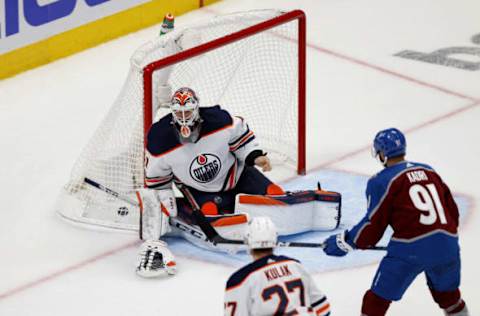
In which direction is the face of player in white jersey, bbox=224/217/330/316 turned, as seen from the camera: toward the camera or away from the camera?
away from the camera

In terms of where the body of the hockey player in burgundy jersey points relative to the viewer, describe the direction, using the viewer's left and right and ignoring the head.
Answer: facing away from the viewer and to the left of the viewer

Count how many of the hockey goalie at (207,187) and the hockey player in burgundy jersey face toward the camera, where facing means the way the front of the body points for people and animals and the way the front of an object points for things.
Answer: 1

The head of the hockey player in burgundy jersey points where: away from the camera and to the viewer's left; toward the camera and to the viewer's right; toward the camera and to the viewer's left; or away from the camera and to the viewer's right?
away from the camera and to the viewer's left

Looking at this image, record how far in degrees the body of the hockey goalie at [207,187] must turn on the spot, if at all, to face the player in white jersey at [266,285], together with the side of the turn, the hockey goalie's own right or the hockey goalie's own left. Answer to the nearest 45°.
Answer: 0° — they already face them

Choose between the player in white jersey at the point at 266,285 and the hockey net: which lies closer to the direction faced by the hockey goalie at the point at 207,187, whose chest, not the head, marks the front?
the player in white jersey

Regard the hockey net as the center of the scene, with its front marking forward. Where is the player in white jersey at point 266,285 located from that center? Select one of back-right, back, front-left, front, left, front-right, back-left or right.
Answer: front-right

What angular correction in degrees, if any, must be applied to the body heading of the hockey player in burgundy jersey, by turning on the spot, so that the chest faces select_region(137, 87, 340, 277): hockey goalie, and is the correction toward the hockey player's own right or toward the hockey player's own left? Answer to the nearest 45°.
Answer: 0° — they already face them

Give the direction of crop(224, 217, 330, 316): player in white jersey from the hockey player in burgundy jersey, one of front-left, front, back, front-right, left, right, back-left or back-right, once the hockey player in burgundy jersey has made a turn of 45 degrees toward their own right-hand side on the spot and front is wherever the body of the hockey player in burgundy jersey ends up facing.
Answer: back-left
